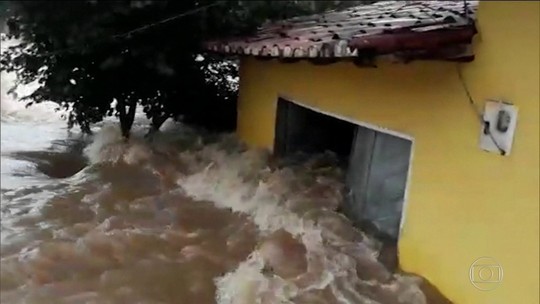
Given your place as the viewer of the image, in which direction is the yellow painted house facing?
facing the viewer and to the left of the viewer
